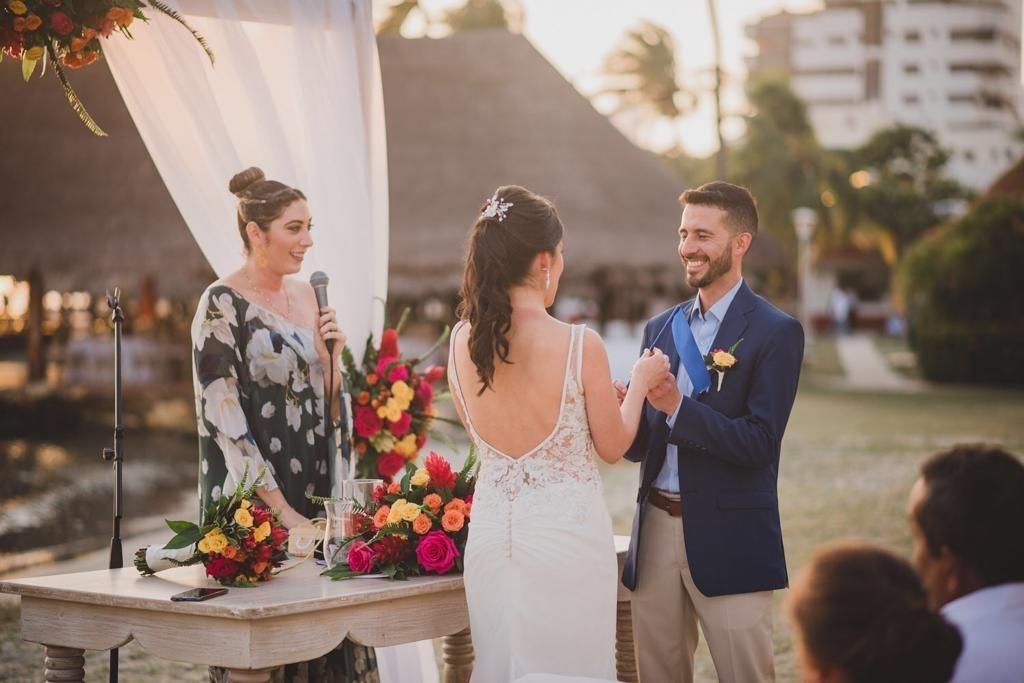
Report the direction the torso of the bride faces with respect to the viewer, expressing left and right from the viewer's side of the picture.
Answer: facing away from the viewer and to the right of the viewer

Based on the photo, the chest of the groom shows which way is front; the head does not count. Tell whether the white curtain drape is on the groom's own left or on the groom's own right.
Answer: on the groom's own right

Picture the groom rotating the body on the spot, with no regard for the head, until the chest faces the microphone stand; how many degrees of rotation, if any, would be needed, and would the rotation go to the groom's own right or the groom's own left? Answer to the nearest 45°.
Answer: approximately 45° to the groom's own right

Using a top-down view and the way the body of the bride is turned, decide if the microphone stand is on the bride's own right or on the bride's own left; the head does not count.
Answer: on the bride's own left

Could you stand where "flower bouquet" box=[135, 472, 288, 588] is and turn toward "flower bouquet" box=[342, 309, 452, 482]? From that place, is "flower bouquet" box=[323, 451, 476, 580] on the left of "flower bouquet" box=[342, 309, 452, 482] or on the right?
right

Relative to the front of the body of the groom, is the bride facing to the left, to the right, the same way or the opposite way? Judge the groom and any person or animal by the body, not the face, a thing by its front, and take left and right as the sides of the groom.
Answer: the opposite way

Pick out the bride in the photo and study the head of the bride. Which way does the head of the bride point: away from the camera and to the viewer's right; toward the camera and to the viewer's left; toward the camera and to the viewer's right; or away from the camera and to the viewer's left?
away from the camera and to the viewer's right

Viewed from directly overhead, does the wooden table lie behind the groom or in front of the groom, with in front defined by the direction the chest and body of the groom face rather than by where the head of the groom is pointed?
in front

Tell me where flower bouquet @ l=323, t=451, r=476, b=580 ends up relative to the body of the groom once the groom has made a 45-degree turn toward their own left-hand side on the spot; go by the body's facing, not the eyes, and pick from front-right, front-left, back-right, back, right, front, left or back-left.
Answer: right

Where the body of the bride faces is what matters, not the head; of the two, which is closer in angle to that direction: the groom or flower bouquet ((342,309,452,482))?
the groom

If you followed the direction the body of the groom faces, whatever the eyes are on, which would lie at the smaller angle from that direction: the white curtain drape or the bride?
the bride

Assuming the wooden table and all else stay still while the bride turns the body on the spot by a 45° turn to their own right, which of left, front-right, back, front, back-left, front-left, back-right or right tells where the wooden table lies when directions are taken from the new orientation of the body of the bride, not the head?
back

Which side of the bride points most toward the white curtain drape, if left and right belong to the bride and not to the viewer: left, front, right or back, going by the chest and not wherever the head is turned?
left
